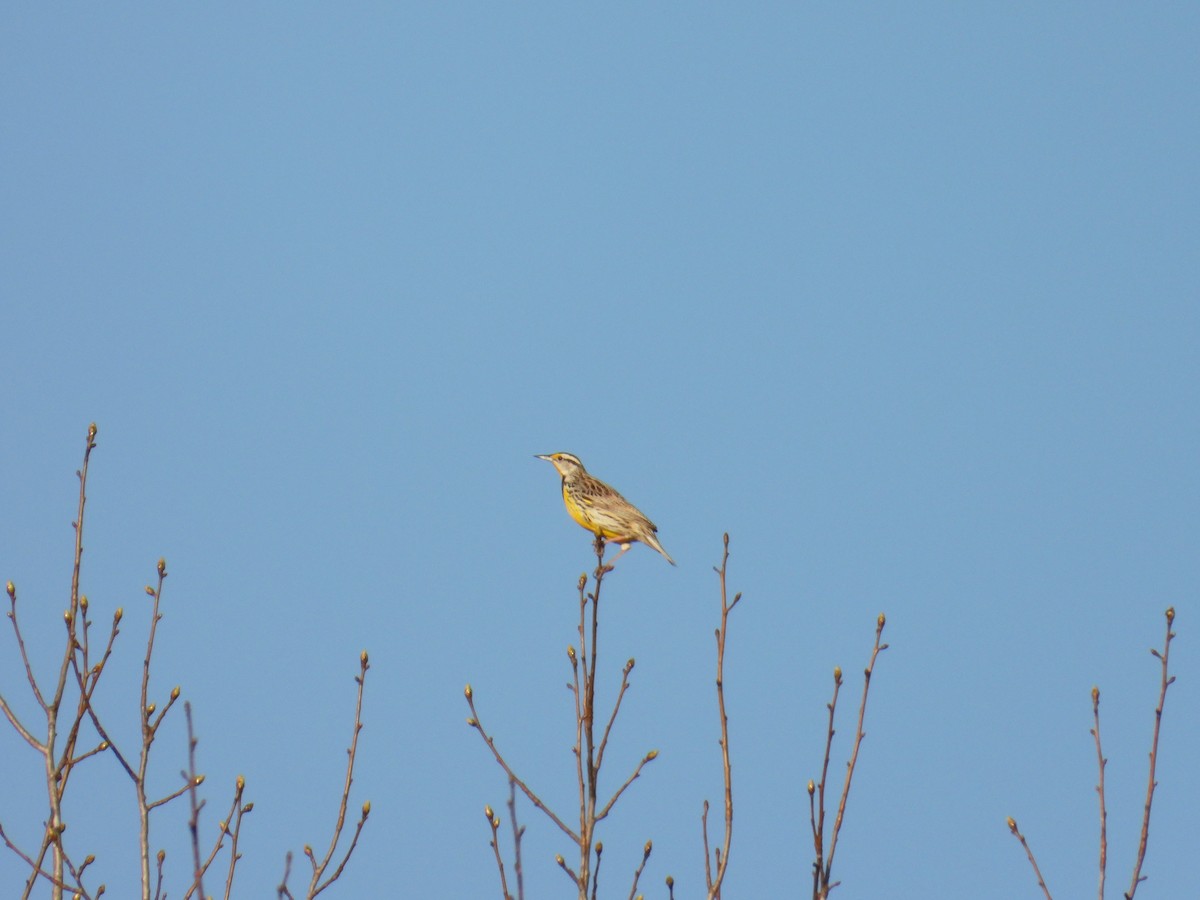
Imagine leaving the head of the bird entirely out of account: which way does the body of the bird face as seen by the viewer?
to the viewer's left
